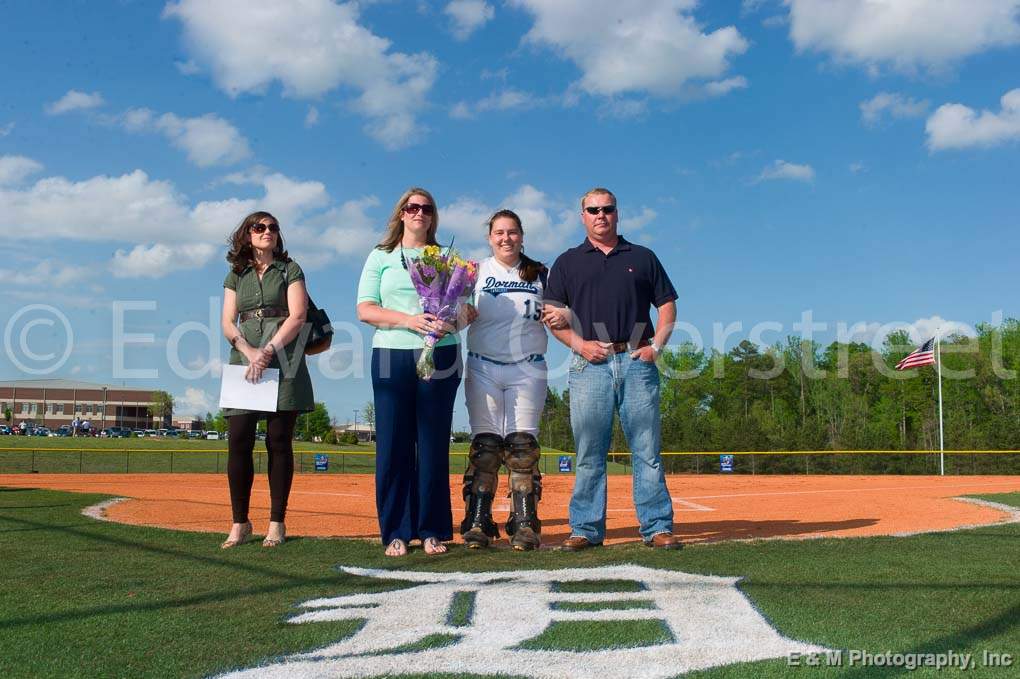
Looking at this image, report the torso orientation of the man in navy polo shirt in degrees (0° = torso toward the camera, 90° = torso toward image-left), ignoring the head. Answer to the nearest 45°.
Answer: approximately 0°

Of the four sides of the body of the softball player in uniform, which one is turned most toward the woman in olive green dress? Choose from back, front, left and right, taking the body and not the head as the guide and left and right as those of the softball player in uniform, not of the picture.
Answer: right

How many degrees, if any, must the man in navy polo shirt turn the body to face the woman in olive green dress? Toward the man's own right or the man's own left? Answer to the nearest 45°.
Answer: approximately 90° to the man's own right

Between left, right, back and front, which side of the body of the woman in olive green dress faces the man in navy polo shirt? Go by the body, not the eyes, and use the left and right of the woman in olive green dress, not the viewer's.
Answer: left

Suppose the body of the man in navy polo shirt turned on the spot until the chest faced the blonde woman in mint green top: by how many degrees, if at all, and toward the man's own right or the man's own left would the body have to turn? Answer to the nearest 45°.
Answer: approximately 90° to the man's own right

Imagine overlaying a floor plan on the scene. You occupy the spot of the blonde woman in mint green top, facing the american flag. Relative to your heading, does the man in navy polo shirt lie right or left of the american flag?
right

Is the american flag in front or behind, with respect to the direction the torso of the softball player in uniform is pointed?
behind

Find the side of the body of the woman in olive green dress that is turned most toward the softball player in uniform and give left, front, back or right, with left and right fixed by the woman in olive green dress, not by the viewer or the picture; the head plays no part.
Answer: left
